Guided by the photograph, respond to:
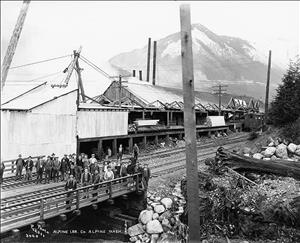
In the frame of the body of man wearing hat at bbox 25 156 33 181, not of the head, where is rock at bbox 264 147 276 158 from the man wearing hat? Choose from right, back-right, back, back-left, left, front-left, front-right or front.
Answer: left

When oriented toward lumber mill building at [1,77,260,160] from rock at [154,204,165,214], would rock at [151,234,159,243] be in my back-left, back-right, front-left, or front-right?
back-left

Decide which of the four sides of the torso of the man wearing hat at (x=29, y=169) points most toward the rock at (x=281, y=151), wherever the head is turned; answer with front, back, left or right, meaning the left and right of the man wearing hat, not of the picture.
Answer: left

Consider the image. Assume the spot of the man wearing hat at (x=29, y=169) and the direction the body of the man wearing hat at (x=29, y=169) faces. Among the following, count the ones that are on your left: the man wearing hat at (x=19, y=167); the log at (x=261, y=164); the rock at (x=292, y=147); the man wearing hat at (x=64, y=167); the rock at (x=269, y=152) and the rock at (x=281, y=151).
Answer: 5

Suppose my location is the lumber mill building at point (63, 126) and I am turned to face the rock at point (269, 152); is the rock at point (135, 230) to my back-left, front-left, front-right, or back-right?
front-right

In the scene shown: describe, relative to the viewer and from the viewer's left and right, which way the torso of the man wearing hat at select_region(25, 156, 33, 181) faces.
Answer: facing the viewer

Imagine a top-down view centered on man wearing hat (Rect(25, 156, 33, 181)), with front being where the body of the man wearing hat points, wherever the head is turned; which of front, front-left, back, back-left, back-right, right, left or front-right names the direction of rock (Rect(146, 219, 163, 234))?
front-left

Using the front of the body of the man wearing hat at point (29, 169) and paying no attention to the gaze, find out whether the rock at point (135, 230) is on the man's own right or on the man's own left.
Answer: on the man's own left

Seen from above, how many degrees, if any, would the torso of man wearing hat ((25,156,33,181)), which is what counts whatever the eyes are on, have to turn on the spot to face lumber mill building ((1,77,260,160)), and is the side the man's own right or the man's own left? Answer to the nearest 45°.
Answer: approximately 180°

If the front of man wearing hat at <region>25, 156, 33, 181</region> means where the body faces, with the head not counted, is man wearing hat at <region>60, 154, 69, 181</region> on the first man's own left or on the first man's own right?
on the first man's own left

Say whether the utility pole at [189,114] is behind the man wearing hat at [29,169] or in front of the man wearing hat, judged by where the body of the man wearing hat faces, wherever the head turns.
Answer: in front

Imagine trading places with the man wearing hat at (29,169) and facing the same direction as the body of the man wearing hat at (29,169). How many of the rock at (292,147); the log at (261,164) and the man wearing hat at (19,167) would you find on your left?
2

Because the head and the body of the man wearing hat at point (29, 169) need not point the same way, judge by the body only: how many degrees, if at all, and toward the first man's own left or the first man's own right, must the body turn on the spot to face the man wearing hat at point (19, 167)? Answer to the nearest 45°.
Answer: approximately 135° to the first man's own right

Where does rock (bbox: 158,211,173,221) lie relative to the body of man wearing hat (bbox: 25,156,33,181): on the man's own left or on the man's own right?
on the man's own left

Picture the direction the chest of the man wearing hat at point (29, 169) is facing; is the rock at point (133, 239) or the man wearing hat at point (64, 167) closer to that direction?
the rock
